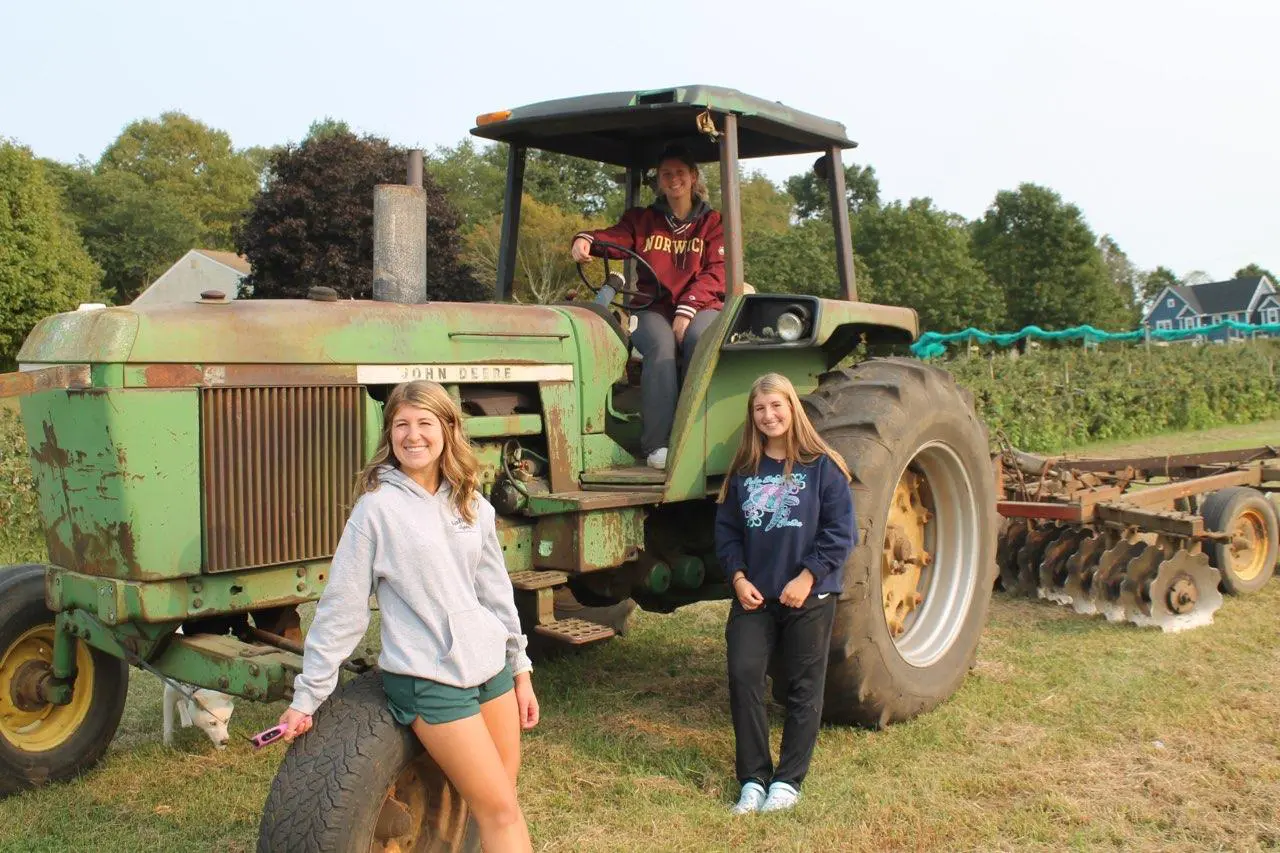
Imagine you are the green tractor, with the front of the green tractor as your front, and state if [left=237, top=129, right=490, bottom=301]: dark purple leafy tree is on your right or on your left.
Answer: on your right

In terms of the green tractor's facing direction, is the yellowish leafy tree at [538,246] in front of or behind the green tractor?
behind

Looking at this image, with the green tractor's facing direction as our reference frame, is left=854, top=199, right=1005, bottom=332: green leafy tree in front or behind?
behind

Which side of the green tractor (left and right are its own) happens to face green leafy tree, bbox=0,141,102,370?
right

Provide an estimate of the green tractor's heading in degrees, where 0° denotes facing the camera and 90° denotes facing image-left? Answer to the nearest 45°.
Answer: approximately 45°

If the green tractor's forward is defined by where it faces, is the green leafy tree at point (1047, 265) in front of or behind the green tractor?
behind

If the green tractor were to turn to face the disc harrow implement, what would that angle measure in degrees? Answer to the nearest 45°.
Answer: approximately 180°
